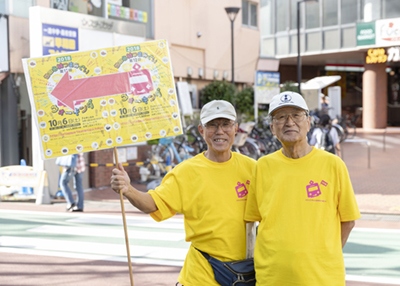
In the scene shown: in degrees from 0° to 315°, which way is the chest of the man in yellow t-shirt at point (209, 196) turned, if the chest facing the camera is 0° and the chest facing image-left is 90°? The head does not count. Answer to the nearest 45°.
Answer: approximately 0°

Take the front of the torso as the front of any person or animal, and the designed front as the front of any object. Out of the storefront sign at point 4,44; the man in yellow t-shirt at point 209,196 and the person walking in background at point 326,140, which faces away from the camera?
the person walking in background

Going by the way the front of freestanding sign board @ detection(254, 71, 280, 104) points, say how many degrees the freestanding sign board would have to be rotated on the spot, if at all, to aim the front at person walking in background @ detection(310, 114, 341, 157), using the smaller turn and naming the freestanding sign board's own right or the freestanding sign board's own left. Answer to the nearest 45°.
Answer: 0° — it already faces them

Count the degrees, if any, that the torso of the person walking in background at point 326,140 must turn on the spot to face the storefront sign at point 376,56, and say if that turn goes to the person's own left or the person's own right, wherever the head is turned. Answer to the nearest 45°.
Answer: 0° — they already face it

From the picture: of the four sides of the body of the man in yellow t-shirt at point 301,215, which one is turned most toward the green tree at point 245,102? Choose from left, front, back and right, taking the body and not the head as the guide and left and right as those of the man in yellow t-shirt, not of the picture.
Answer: back

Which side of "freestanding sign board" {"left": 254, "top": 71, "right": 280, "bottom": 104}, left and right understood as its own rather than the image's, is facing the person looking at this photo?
front

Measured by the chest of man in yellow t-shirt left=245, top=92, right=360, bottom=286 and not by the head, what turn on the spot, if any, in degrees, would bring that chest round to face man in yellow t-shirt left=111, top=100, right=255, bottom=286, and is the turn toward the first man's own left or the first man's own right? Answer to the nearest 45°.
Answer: approximately 135° to the first man's own right

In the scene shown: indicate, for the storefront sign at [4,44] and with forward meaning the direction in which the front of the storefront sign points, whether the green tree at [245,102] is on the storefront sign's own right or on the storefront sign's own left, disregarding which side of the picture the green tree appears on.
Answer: on the storefront sign's own left

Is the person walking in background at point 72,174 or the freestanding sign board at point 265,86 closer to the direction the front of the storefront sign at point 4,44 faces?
the person walking in background

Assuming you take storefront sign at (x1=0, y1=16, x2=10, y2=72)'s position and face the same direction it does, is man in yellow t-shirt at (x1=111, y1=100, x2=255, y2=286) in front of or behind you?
in front

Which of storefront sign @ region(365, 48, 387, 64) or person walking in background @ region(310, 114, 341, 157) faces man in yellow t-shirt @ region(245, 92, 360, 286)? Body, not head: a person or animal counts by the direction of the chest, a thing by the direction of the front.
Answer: the storefront sign

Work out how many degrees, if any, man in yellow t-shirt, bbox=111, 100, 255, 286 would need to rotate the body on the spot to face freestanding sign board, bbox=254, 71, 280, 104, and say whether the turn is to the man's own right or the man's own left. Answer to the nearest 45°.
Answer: approximately 180°

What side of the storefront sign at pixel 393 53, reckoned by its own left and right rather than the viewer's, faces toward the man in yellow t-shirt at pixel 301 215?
front
